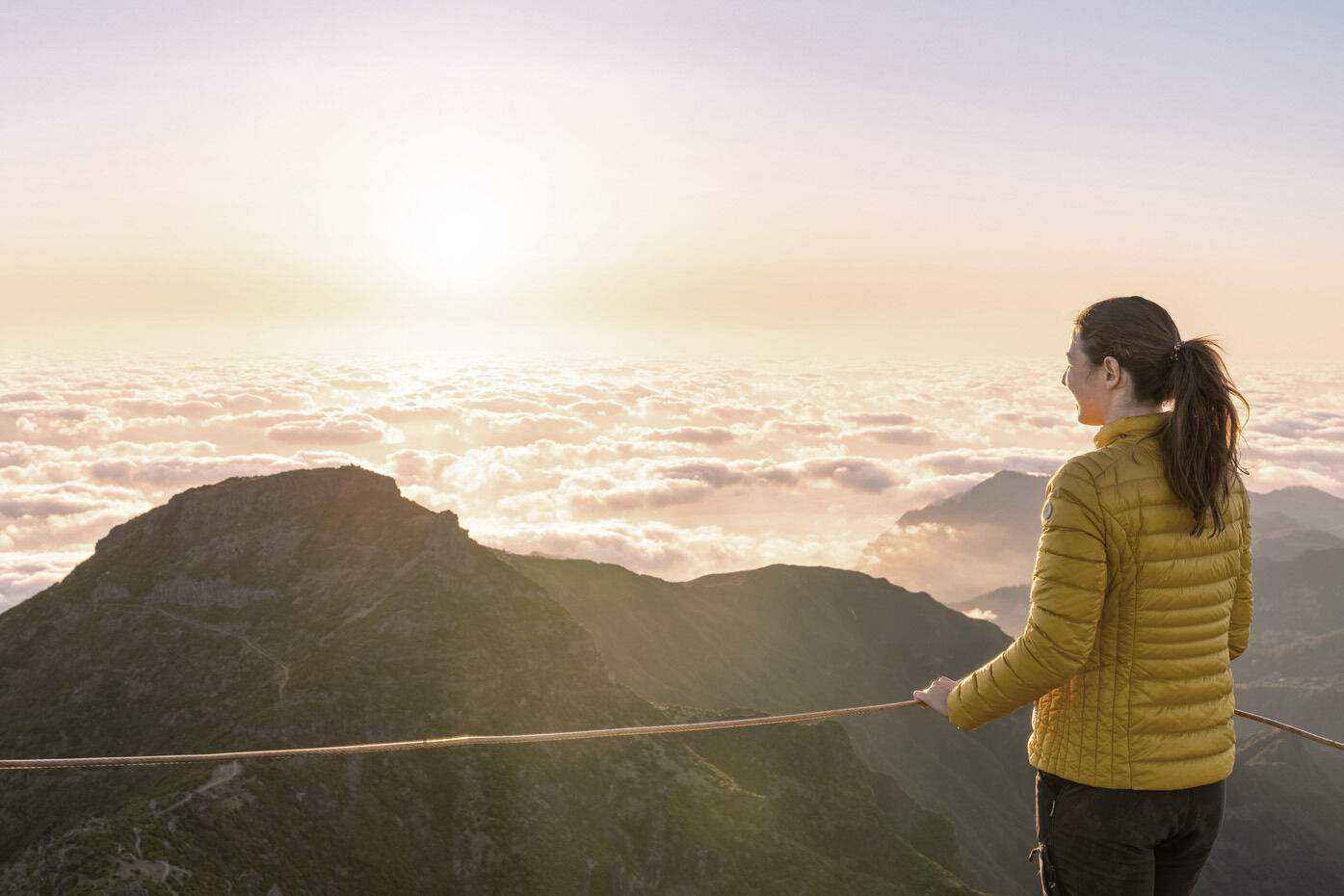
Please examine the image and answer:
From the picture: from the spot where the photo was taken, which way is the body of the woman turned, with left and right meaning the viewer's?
facing away from the viewer and to the left of the viewer

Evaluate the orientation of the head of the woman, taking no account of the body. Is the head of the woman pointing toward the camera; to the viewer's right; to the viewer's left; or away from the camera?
to the viewer's left
